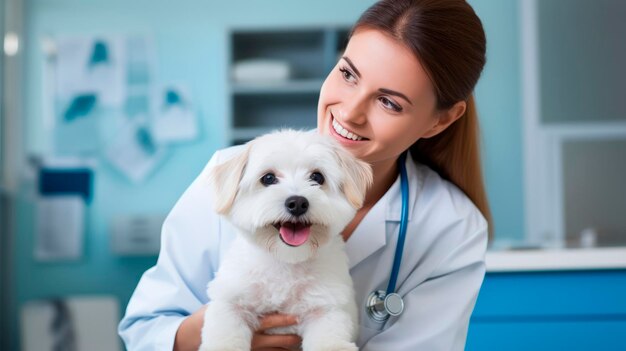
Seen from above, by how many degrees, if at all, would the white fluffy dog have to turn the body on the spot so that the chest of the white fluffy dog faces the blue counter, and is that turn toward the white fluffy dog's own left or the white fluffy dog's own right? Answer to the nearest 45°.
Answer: approximately 135° to the white fluffy dog's own left

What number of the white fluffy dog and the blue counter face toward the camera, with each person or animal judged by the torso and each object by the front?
2

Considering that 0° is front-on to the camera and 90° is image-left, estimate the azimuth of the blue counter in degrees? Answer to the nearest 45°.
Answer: approximately 0°

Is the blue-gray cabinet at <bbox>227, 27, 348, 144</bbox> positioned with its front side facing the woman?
yes

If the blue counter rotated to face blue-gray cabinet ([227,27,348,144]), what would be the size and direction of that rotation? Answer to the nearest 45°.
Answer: approximately 135° to its right

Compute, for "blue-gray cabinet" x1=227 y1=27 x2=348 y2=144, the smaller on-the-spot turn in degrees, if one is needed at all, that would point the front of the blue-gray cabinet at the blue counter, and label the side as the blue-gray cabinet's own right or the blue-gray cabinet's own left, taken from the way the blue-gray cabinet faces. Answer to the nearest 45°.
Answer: approximately 45° to the blue-gray cabinet's own left
